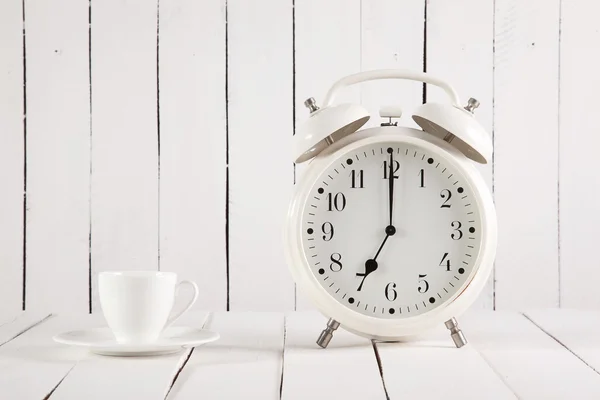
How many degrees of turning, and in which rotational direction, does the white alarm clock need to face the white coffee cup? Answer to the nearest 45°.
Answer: approximately 90° to its right

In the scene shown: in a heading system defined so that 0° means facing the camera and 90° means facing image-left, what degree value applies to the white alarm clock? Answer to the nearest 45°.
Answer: approximately 0°
